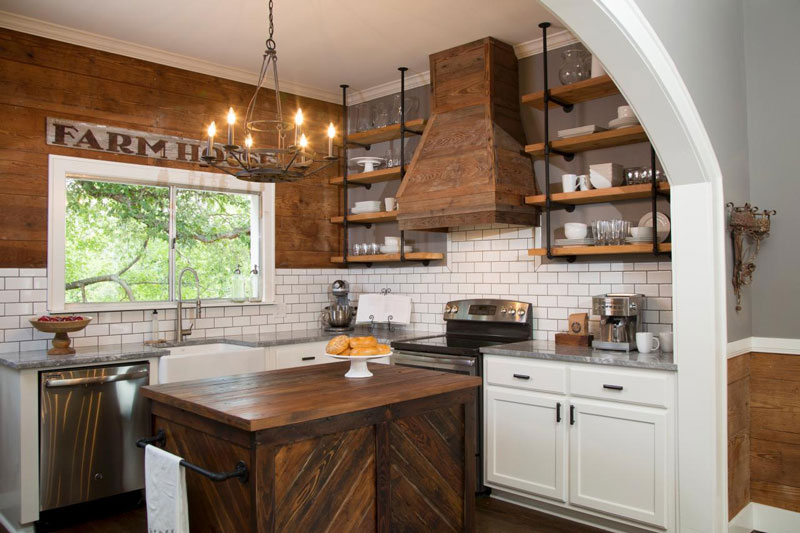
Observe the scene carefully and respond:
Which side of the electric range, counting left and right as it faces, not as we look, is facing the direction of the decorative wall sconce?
left

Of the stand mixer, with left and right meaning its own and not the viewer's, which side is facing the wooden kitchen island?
front

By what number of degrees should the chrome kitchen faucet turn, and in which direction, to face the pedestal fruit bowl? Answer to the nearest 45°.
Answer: approximately 90° to its right

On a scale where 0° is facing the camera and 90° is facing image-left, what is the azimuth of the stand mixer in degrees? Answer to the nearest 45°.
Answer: approximately 0°

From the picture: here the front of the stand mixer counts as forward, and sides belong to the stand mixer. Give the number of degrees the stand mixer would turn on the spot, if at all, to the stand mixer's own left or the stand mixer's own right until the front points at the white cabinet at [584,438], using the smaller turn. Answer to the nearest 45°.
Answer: approximately 45° to the stand mixer's own left

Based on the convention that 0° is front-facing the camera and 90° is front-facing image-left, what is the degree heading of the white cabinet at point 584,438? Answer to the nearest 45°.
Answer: approximately 45°

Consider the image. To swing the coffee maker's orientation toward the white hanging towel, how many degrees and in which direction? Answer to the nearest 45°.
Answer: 0° — it already faces it
